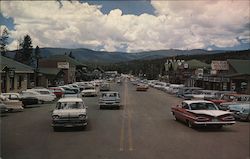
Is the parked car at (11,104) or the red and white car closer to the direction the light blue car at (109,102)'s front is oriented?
the red and white car

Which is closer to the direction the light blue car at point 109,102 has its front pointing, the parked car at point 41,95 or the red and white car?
the red and white car

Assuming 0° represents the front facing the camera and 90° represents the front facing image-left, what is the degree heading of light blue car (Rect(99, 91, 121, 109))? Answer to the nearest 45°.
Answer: approximately 0°

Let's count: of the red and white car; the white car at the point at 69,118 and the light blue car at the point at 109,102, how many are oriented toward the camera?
2

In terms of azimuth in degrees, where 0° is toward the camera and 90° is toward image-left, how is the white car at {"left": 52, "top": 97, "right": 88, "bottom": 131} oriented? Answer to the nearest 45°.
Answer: approximately 0°

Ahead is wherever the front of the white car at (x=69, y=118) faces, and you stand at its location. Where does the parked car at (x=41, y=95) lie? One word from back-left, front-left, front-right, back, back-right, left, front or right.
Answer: back

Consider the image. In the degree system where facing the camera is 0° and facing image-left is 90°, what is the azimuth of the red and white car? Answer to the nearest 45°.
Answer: approximately 135°

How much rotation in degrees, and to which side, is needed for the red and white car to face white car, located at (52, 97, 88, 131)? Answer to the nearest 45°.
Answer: approximately 45° to its left
